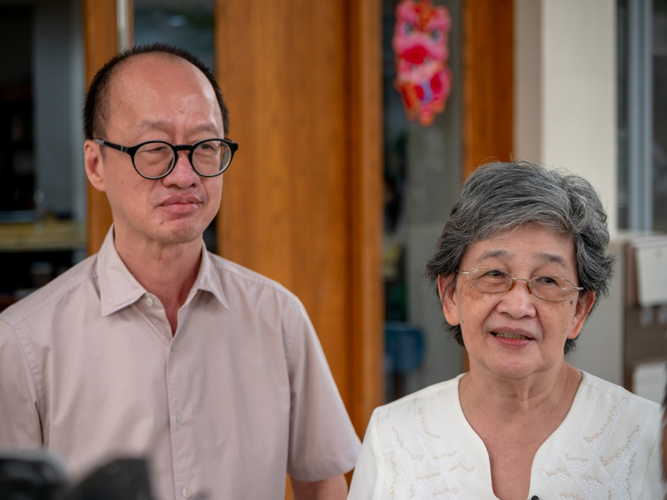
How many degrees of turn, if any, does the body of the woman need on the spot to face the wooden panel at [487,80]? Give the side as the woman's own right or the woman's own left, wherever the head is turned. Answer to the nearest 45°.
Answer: approximately 180°

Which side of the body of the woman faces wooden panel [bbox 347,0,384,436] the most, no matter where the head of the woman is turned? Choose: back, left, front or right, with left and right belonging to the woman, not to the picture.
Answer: back

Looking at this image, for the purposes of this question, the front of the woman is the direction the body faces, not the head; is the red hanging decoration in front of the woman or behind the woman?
behind

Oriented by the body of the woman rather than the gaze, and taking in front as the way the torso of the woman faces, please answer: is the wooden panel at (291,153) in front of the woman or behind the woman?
behind

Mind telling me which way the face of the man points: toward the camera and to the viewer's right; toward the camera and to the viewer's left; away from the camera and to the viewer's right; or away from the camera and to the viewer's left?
toward the camera and to the viewer's right

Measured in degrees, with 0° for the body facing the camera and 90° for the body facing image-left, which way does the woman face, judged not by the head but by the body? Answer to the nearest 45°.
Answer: approximately 0°
